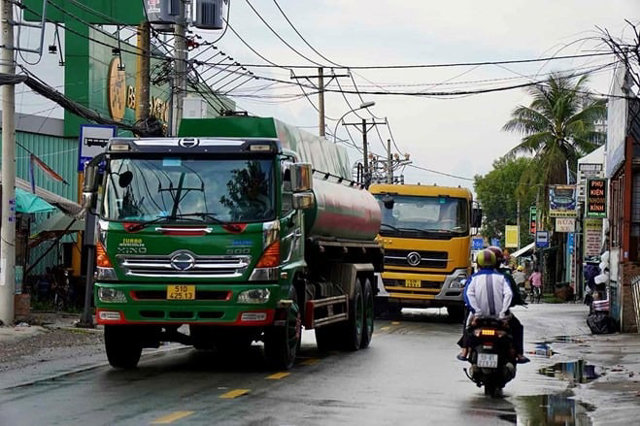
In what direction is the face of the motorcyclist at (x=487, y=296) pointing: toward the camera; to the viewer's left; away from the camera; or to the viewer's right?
away from the camera

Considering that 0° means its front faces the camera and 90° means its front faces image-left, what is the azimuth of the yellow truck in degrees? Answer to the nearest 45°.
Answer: approximately 0°

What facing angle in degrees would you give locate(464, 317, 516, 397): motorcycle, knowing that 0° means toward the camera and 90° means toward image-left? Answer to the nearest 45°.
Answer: approximately 180°

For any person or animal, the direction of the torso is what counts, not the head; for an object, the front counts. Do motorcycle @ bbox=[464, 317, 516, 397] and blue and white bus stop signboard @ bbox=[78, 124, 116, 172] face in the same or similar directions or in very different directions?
very different directions

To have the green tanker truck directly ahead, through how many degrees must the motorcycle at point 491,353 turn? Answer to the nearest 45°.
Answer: approximately 90° to its left

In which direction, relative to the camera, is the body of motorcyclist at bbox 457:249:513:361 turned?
away from the camera

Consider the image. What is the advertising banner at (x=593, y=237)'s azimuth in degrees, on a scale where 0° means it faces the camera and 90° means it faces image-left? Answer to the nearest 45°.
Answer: approximately 0°
